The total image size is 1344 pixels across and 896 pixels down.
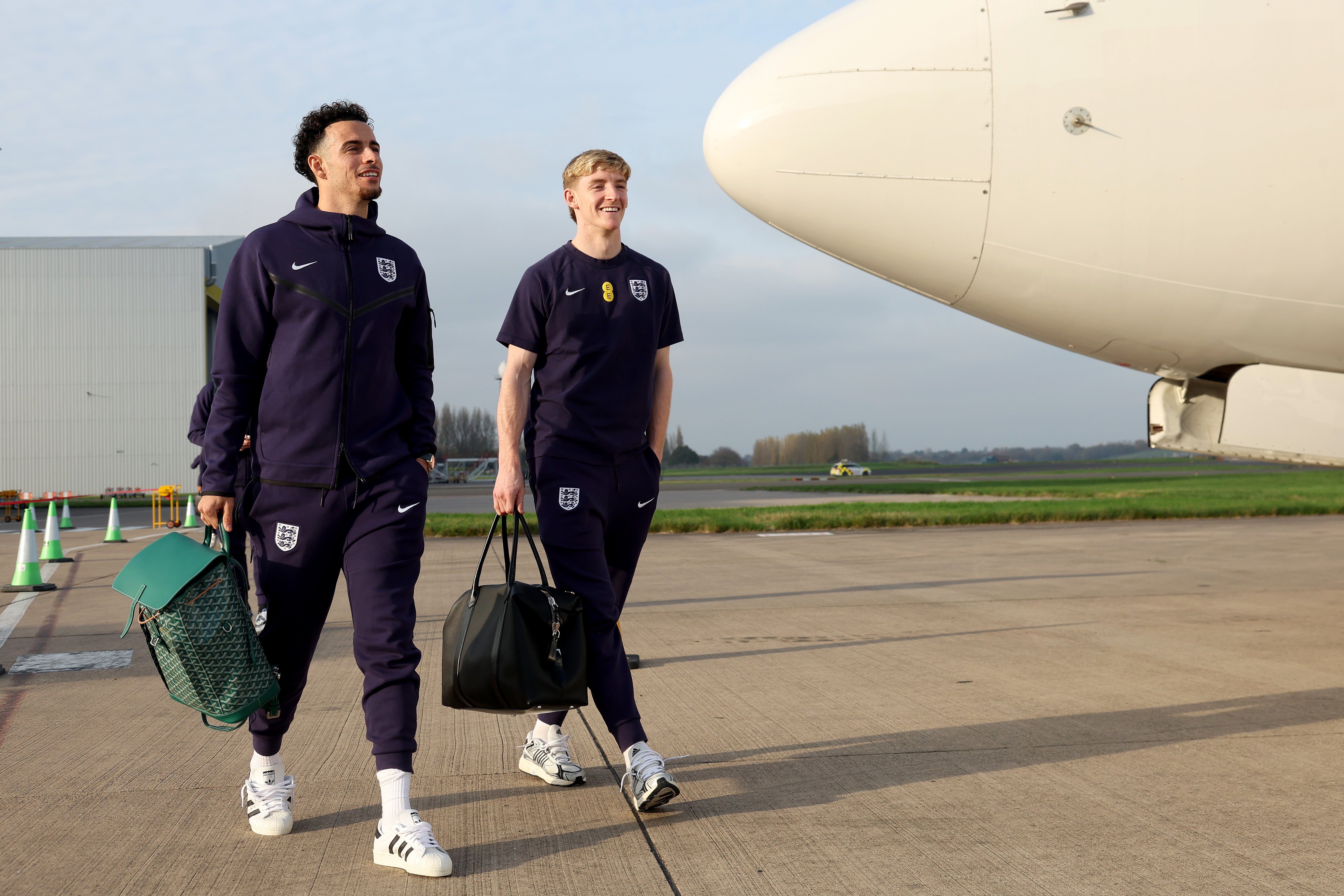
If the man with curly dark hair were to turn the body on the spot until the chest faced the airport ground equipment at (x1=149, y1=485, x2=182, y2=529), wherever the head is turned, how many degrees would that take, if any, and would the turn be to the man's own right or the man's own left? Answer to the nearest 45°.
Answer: approximately 135° to the man's own left

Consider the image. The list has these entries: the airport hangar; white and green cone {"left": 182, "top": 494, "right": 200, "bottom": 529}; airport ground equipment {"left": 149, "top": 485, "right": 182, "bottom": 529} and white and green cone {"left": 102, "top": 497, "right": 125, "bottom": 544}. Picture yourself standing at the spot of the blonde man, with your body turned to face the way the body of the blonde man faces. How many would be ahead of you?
0

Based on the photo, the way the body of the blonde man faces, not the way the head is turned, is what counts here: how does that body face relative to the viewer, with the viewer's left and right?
facing the viewer and to the right of the viewer

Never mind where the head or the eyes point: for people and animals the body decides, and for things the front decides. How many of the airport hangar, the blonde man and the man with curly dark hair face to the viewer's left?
0

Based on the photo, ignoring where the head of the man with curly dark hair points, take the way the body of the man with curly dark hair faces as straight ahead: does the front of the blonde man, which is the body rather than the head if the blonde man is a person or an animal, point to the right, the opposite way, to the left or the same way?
the same way

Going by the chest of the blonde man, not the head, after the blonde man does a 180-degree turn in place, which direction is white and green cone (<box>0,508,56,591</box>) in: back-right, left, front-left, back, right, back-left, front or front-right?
front

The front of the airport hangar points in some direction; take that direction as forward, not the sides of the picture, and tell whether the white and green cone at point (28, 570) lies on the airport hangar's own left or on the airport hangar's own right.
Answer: on the airport hangar's own right

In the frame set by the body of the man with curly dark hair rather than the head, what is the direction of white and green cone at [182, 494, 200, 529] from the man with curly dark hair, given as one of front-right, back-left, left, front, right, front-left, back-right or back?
back-left

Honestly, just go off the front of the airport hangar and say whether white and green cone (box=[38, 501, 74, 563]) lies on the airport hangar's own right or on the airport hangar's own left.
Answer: on the airport hangar's own right
